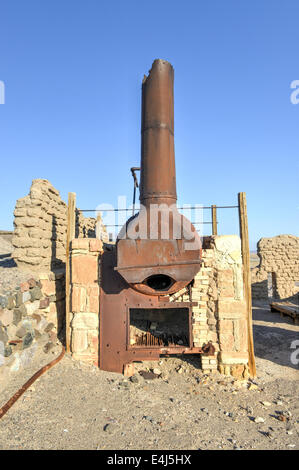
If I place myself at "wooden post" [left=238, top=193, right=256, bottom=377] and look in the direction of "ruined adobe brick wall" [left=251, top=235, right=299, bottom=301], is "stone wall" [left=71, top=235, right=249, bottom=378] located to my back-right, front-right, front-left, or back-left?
back-left

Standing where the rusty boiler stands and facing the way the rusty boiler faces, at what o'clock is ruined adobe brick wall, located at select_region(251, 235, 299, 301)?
The ruined adobe brick wall is roughly at 7 o'clock from the rusty boiler.

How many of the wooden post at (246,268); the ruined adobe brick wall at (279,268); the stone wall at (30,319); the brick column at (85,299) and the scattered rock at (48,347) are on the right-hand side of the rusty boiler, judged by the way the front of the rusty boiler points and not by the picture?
3

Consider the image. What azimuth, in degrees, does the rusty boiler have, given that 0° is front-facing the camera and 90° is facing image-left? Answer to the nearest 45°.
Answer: approximately 0°

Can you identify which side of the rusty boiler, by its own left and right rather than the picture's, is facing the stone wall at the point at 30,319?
right

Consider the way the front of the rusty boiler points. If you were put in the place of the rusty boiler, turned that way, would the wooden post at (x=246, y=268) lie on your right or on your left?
on your left

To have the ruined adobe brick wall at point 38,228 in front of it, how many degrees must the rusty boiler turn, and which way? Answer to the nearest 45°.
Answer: approximately 90° to its right

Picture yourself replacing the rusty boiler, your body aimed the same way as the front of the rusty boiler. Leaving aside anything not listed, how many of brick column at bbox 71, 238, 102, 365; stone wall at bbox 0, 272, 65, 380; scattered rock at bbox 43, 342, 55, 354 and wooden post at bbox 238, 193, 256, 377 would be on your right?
3

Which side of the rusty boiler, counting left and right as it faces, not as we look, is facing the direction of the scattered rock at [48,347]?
right

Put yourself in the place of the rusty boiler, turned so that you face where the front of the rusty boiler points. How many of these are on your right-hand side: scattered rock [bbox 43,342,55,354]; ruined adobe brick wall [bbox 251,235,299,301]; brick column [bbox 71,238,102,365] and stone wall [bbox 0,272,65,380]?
3

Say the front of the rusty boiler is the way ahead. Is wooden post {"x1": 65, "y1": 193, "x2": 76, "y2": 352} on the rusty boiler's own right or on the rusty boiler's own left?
on the rusty boiler's own right
